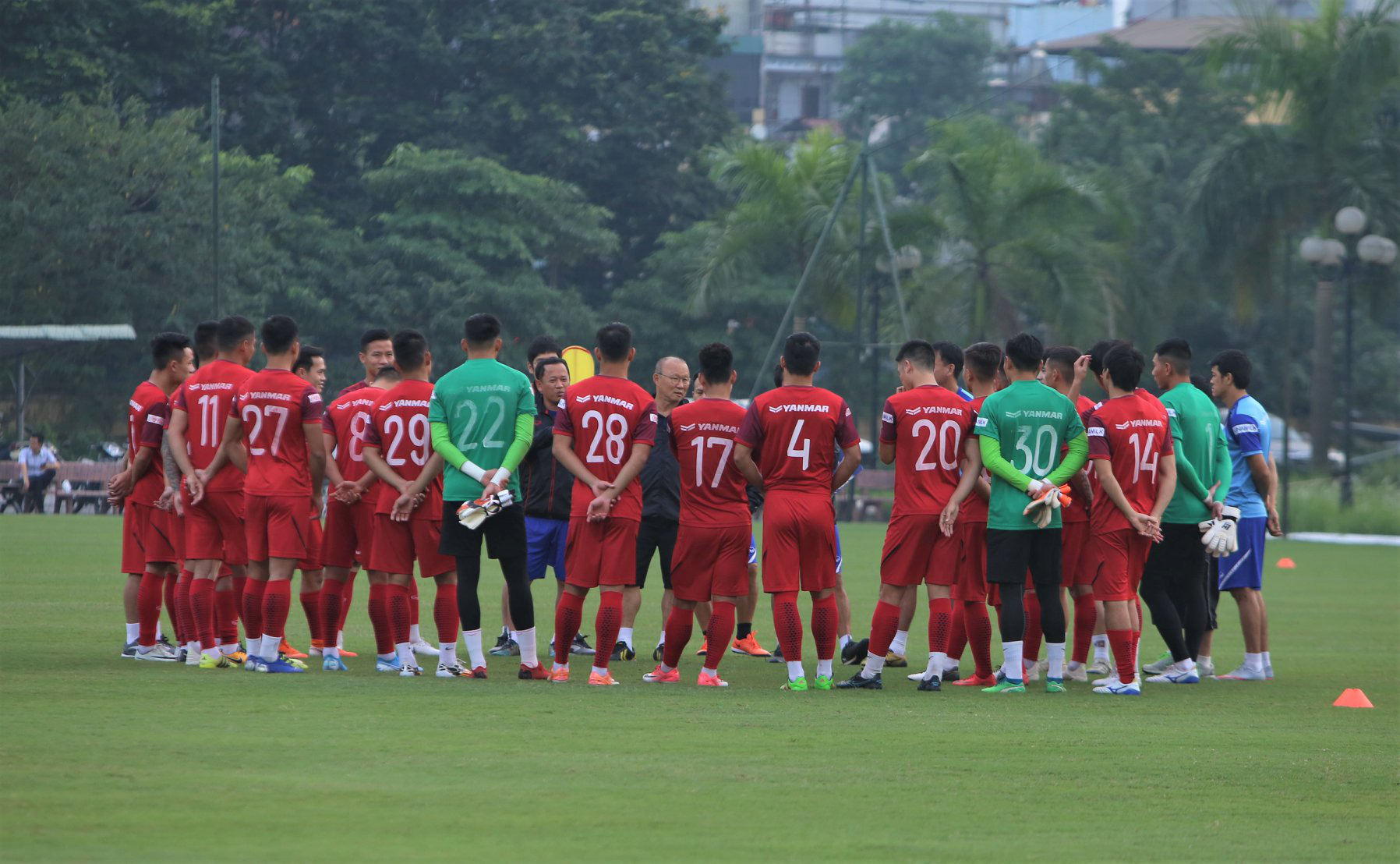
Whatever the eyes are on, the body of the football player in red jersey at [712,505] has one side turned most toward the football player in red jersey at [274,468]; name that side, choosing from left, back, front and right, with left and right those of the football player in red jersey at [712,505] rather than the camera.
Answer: left

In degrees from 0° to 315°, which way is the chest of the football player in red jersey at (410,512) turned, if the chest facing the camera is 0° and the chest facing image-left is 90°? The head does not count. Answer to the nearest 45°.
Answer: approximately 225°

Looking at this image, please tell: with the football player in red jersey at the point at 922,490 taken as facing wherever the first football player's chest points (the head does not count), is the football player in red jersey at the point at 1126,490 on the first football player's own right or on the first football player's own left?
on the first football player's own right

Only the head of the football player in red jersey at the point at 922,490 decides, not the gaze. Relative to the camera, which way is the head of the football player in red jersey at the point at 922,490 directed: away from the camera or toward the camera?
away from the camera

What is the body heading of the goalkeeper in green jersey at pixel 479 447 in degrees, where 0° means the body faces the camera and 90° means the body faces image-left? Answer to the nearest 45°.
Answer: approximately 180°

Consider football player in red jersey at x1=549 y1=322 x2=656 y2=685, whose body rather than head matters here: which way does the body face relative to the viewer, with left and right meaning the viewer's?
facing away from the viewer

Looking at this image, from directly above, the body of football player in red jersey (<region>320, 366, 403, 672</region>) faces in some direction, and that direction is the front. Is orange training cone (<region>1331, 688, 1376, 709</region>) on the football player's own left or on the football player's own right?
on the football player's own right

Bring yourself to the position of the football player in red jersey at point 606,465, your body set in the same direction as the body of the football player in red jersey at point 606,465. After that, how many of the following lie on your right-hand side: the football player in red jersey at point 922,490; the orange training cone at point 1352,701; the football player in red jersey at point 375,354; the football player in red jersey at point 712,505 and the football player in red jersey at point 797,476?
4
